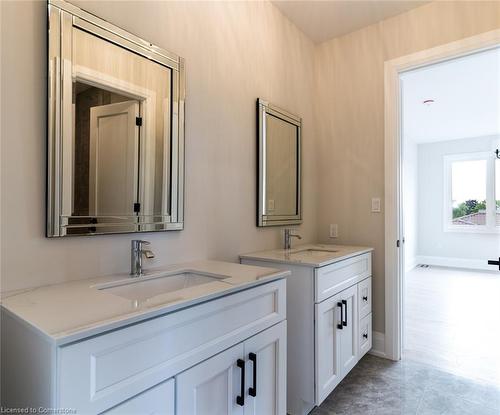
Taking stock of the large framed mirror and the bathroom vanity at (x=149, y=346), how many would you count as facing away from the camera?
0

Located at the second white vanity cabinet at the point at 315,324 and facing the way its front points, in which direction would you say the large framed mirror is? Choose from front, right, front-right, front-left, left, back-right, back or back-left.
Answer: right

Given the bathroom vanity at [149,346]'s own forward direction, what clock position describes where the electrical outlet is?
The electrical outlet is roughly at 9 o'clock from the bathroom vanity.

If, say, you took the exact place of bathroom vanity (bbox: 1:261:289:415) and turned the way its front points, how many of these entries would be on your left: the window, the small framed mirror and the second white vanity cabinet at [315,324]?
3

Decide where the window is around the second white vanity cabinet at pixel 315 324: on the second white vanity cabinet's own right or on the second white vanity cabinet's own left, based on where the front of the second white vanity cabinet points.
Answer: on the second white vanity cabinet's own left

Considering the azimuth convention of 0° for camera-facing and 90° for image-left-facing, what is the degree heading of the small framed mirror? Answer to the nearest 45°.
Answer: approximately 315°

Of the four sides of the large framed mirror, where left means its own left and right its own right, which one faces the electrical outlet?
left

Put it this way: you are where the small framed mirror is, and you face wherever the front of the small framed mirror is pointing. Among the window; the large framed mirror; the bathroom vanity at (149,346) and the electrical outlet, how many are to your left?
2

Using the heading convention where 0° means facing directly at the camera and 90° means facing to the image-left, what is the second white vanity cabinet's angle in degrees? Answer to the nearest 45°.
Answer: approximately 315°
